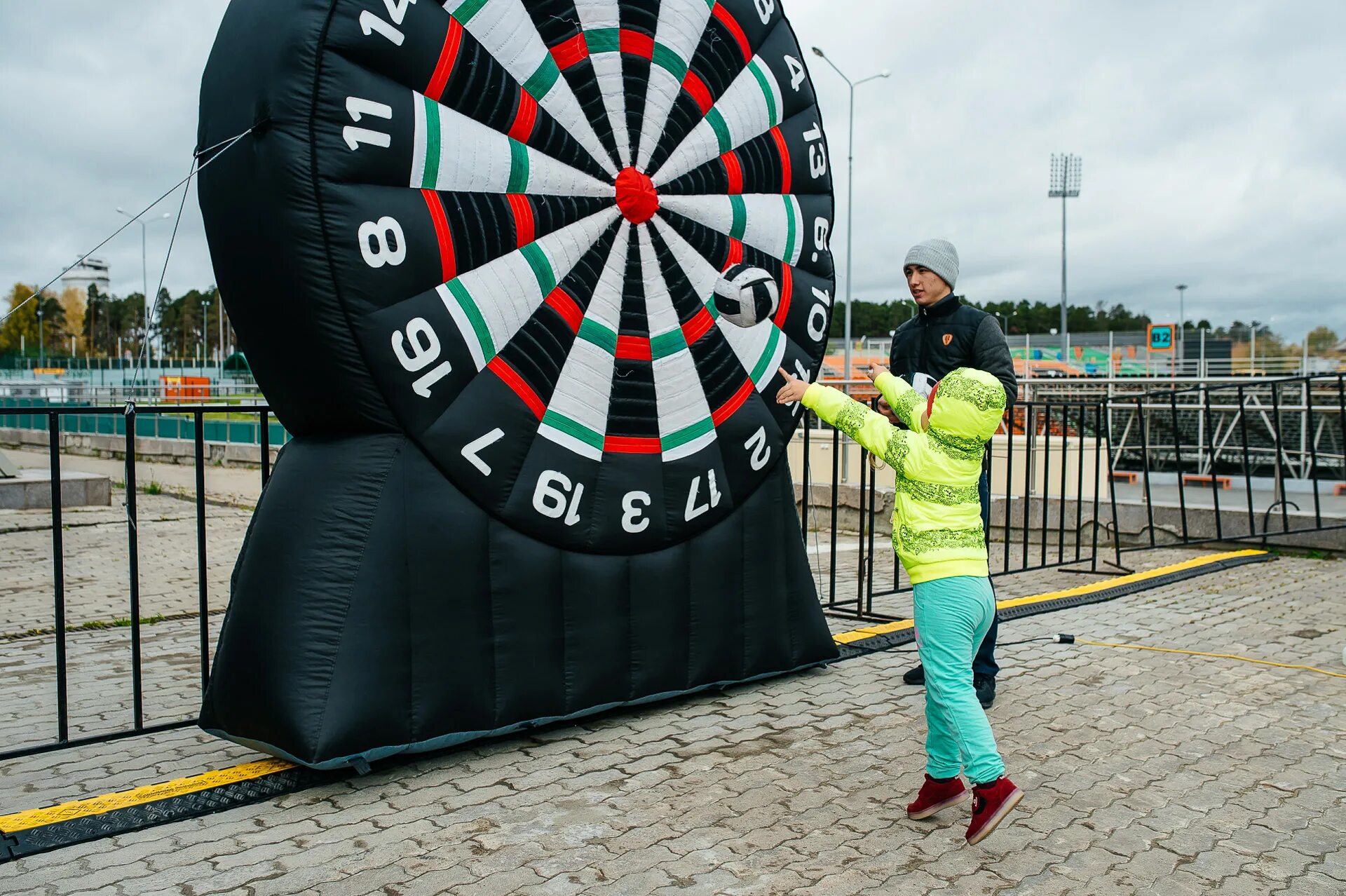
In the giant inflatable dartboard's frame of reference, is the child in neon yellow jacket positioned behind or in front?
in front

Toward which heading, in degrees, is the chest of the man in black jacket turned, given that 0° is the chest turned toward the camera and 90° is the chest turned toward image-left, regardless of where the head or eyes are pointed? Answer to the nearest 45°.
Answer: approximately 45°

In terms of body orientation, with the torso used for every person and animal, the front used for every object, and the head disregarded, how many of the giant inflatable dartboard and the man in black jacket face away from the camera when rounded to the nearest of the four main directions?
0

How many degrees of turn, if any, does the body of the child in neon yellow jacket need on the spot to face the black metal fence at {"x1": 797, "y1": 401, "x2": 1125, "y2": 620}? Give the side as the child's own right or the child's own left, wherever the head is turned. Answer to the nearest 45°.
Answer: approximately 45° to the child's own right

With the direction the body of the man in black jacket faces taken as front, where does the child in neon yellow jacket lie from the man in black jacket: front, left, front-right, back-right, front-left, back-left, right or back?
front-left

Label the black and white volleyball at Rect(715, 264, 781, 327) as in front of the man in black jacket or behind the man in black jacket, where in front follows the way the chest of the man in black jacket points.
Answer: in front

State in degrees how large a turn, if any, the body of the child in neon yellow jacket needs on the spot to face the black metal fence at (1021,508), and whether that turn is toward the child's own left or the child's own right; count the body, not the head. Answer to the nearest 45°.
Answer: approximately 45° to the child's own right

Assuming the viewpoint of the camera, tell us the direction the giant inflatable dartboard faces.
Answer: facing the viewer and to the right of the viewer

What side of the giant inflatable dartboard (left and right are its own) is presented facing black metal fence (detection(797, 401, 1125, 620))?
left

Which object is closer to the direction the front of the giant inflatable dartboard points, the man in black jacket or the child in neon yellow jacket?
the child in neon yellow jacket

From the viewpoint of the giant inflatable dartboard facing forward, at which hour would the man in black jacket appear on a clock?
The man in black jacket is roughly at 10 o'clock from the giant inflatable dartboard.

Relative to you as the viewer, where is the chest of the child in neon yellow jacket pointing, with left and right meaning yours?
facing away from the viewer and to the left of the viewer

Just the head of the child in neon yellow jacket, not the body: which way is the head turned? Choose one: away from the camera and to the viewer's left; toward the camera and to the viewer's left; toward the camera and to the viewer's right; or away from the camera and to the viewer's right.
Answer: away from the camera and to the viewer's left
